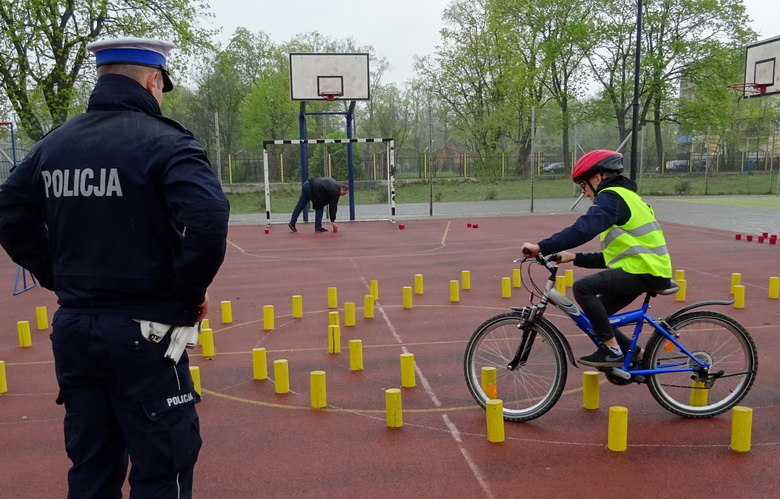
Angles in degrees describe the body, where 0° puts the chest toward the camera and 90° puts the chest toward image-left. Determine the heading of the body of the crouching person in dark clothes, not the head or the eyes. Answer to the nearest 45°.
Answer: approximately 270°

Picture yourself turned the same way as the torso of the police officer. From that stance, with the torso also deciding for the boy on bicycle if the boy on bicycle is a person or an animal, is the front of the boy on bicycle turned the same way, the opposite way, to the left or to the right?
to the left

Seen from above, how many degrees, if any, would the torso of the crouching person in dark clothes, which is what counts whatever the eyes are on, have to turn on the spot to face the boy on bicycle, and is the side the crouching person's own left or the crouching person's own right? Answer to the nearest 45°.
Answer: approximately 90° to the crouching person's own right

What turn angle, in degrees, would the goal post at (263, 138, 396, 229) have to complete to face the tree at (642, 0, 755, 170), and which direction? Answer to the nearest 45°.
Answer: approximately 90° to its left

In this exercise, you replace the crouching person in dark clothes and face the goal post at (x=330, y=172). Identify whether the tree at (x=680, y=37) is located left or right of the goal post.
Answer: right

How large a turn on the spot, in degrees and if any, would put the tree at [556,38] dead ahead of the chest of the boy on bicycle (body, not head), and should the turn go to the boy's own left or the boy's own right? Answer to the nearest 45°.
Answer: approximately 90° to the boy's own right

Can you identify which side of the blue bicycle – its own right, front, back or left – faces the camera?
left

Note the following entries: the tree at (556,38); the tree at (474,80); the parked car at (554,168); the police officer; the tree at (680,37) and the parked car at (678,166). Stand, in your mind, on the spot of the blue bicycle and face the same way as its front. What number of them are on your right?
5

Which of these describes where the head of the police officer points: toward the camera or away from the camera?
away from the camera

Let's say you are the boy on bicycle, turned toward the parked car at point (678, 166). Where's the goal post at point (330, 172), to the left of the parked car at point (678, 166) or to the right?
left

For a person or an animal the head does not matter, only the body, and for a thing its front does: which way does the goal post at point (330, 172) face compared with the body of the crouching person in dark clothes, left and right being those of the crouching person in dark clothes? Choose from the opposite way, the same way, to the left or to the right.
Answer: to the right

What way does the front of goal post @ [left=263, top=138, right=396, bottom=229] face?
toward the camera

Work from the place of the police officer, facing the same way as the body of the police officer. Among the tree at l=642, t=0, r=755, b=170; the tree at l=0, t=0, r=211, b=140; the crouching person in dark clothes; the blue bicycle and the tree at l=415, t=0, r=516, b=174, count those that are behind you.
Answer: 0

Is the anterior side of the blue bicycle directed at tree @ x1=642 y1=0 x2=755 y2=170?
no

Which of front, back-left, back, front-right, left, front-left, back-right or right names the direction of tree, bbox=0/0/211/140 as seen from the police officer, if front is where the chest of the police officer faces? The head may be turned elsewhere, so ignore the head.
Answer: front-left

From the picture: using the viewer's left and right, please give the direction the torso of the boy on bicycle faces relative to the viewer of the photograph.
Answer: facing to the left of the viewer

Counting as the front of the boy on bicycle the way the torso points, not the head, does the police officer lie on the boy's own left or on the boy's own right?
on the boy's own left

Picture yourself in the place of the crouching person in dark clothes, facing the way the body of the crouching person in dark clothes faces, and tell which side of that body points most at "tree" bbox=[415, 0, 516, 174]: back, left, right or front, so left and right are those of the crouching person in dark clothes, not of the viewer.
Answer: left

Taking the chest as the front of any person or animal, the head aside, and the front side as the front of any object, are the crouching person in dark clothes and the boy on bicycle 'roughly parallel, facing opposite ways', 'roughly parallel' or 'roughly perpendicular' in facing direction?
roughly parallel, facing opposite ways

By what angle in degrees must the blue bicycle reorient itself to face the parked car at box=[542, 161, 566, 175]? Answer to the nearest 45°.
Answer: approximately 90° to its right

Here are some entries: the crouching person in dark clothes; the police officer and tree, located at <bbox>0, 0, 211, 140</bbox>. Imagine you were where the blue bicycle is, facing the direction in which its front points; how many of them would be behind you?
0
